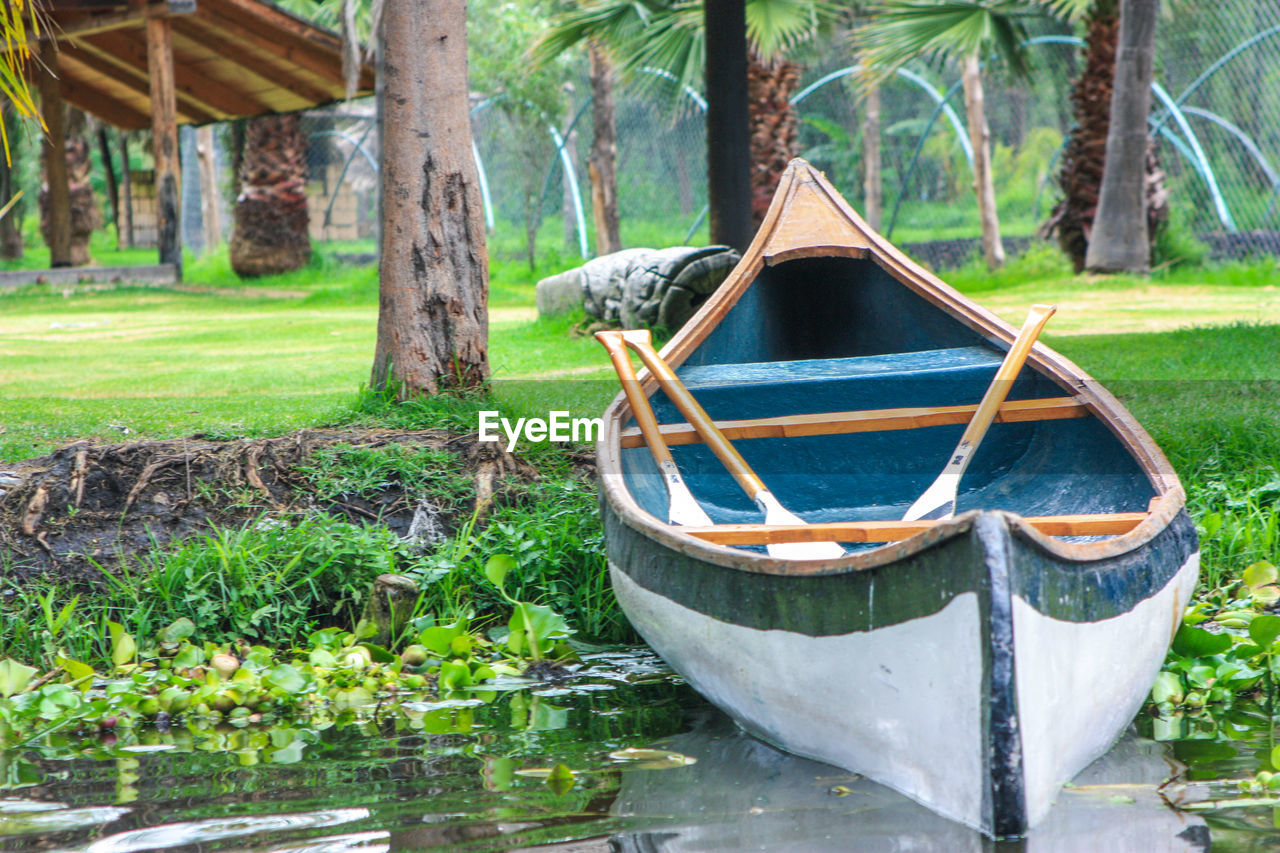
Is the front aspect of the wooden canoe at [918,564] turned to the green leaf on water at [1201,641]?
no

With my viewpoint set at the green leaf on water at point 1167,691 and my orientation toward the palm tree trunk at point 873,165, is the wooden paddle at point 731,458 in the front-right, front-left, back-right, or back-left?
front-left

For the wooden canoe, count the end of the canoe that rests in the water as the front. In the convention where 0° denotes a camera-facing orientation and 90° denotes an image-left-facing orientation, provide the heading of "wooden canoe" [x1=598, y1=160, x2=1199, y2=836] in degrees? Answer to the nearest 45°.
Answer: approximately 0°

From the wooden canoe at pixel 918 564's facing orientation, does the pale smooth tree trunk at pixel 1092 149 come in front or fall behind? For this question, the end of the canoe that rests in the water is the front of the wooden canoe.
behind

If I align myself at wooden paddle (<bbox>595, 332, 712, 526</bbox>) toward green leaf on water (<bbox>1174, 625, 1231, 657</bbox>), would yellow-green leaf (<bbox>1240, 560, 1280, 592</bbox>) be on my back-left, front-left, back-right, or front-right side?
front-left
